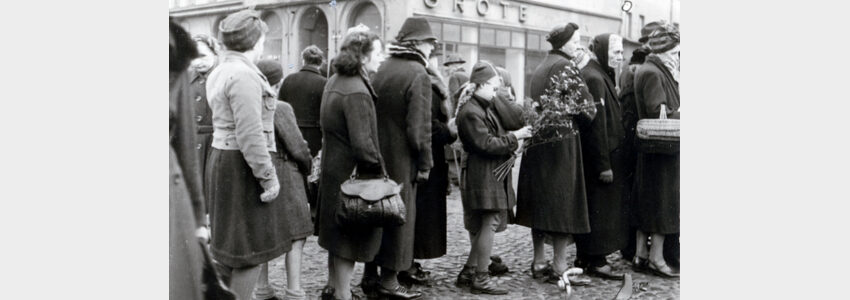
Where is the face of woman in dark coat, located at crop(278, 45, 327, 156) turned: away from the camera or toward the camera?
away from the camera

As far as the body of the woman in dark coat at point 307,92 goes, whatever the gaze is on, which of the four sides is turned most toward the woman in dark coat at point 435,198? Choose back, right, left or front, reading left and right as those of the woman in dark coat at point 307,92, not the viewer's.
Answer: right

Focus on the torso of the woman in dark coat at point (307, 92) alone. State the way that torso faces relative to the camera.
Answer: away from the camera

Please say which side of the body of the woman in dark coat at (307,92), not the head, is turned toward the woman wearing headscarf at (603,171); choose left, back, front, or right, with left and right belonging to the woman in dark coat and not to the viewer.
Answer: right

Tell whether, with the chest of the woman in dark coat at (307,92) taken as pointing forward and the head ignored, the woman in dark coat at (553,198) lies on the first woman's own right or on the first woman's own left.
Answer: on the first woman's own right
